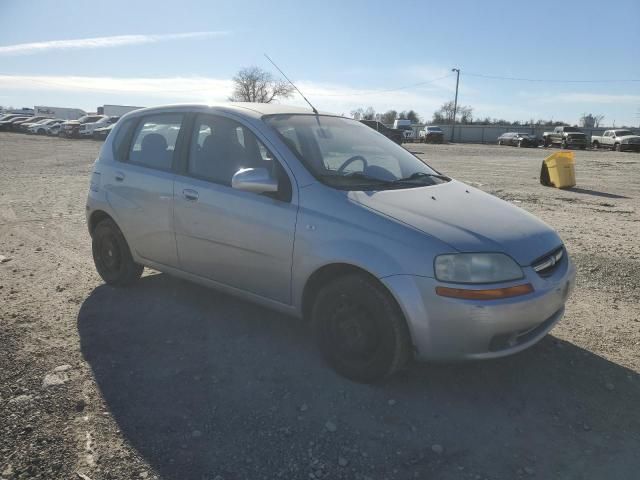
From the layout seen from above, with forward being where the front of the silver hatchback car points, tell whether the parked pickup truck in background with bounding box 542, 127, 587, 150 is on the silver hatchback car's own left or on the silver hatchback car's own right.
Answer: on the silver hatchback car's own left

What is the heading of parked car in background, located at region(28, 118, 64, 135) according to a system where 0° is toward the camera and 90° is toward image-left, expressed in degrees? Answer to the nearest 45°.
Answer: approximately 45°

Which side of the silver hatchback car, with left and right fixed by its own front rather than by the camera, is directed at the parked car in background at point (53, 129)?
back

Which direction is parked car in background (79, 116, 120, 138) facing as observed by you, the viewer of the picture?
facing the viewer and to the left of the viewer

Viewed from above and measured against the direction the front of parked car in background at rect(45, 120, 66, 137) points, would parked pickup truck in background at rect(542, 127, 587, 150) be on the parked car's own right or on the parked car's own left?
on the parked car's own left

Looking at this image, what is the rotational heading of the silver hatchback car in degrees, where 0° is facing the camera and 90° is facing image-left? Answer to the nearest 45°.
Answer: approximately 315°

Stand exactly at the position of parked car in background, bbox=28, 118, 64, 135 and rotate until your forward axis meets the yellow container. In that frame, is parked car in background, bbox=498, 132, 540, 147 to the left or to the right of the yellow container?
left

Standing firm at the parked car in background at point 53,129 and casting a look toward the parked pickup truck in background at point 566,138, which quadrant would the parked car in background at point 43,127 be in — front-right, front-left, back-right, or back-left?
back-left

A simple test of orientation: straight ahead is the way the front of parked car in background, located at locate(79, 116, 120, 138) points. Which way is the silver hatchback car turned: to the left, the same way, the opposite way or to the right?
to the left

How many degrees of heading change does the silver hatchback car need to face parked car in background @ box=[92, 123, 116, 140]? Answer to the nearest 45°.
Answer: approximately 180°

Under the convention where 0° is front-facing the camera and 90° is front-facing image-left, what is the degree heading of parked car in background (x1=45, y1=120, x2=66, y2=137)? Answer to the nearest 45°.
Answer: approximately 45°

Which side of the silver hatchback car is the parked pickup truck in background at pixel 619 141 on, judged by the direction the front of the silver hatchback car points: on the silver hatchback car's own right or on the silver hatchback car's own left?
on the silver hatchback car's own left

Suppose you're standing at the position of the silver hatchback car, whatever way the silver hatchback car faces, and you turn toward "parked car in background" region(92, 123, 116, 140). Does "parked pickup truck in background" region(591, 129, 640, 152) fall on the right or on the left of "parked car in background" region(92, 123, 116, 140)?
right
